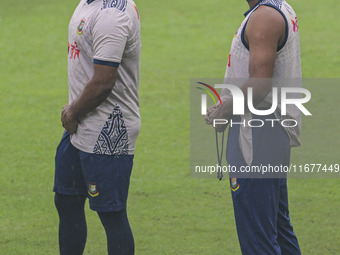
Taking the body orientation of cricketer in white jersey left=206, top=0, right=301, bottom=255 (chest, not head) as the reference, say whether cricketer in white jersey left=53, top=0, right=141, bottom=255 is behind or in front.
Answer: in front

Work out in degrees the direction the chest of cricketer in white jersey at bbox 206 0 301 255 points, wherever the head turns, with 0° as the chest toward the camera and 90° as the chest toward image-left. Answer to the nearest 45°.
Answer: approximately 90°
